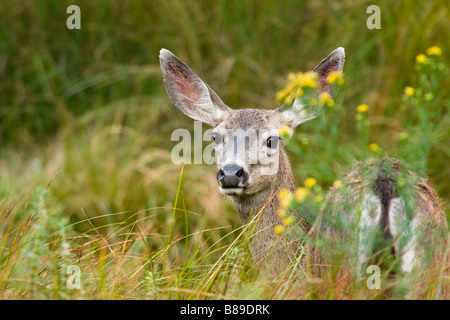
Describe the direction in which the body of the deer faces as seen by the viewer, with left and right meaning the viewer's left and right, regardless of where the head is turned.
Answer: facing away from the viewer and to the left of the viewer
